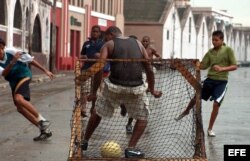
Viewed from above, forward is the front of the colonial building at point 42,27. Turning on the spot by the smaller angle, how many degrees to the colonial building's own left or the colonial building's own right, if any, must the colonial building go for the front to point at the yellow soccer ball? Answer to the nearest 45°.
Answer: approximately 45° to the colonial building's own right

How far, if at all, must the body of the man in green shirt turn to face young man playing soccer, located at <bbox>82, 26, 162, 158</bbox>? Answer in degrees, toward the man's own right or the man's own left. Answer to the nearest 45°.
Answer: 0° — they already face them

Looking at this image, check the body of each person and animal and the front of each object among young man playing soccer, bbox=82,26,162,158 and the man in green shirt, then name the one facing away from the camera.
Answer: the young man playing soccer

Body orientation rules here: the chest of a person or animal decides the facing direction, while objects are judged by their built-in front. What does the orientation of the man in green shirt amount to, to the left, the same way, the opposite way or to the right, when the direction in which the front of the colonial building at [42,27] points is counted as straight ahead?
to the right

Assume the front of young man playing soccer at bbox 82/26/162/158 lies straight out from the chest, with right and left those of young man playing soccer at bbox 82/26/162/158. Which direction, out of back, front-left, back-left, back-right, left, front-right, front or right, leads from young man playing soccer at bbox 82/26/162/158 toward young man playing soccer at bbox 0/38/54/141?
front-left

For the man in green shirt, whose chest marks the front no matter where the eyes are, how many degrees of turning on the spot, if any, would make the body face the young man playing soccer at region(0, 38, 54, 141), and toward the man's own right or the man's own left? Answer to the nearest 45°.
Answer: approximately 45° to the man's own right

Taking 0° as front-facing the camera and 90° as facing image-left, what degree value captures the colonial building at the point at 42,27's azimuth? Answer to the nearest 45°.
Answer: approximately 315°

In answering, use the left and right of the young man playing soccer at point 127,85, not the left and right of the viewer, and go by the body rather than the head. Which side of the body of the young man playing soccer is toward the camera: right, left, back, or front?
back

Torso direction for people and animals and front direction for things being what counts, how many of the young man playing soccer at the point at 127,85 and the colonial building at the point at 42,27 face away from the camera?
1

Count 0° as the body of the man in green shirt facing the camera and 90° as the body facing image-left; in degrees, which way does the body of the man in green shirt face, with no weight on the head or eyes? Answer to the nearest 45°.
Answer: approximately 45°

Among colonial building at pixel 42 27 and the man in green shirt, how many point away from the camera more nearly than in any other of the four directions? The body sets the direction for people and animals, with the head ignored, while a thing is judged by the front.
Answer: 0
